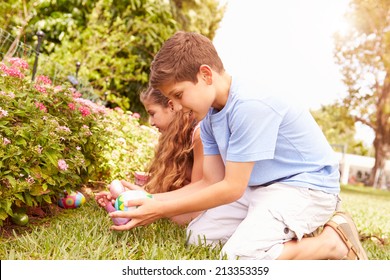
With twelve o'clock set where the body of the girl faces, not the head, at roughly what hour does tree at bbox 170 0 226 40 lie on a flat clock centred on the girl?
The tree is roughly at 3 o'clock from the girl.

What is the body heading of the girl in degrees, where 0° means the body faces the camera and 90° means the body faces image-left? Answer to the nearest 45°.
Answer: approximately 90°

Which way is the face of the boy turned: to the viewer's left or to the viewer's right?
to the viewer's left

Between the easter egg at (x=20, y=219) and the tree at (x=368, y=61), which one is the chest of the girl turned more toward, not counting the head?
the easter egg

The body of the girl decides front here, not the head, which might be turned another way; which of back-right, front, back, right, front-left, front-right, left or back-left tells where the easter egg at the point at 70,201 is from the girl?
front

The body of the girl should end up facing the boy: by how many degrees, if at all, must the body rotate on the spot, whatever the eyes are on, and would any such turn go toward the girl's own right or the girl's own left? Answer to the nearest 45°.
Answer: approximately 90° to the girl's own left

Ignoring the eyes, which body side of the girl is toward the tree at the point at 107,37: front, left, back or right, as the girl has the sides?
right

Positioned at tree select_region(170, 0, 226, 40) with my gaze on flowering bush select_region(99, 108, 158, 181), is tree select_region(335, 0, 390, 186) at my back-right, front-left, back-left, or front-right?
back-left

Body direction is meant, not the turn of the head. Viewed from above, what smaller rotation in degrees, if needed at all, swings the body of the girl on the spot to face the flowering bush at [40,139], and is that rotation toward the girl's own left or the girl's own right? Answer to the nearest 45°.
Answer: approximately 45° to the girl's own left

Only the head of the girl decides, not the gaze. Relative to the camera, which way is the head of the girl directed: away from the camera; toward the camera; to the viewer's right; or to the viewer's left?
to the viewer's left

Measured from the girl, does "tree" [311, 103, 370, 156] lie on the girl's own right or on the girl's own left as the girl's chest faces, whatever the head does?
on the girl's own right
